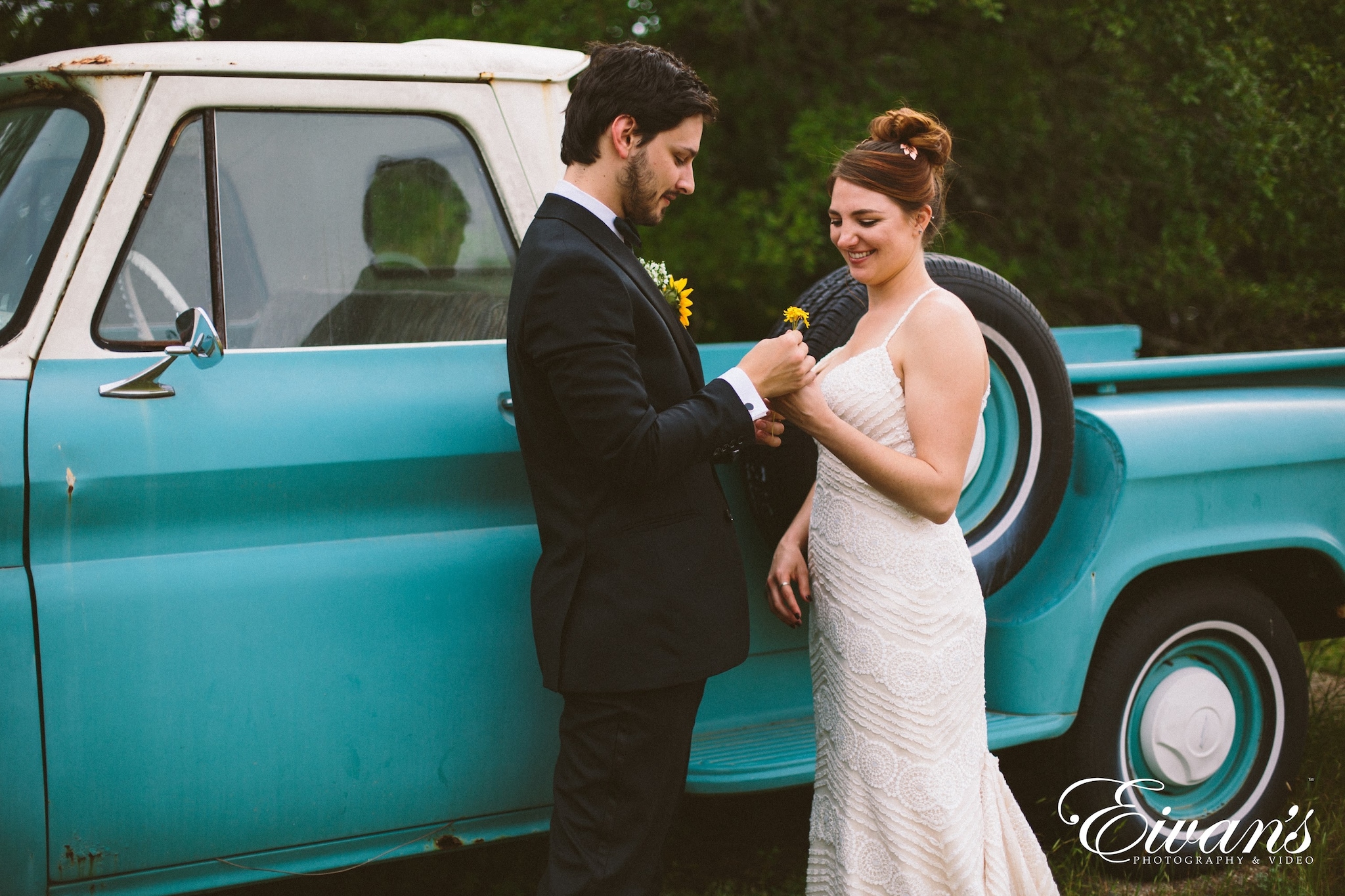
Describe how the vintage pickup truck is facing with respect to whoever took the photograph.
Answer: facing the viewer and to the left of the viewer

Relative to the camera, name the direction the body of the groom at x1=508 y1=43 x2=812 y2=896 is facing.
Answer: to the viewer's right

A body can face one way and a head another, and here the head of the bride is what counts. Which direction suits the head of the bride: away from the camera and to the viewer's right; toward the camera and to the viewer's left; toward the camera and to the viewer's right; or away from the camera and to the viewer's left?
toward the camera and to the viewer's left

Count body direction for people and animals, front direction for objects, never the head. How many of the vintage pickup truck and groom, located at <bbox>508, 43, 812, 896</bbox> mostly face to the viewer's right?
1

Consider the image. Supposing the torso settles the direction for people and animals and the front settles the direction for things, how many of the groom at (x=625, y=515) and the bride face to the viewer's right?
1

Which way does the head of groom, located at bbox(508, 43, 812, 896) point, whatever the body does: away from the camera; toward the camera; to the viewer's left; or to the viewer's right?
to the viewer's right

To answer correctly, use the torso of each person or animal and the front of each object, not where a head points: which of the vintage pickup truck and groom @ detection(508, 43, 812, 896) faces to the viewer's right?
the groom
